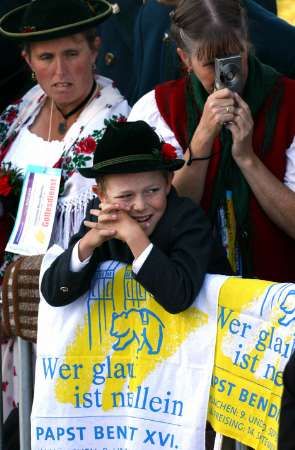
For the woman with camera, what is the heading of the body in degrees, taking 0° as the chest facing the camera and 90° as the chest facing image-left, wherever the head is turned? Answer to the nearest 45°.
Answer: approximately 0°

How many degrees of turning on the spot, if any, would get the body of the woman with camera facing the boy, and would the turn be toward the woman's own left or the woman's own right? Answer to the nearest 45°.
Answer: approximately 45° to the woman's own right
